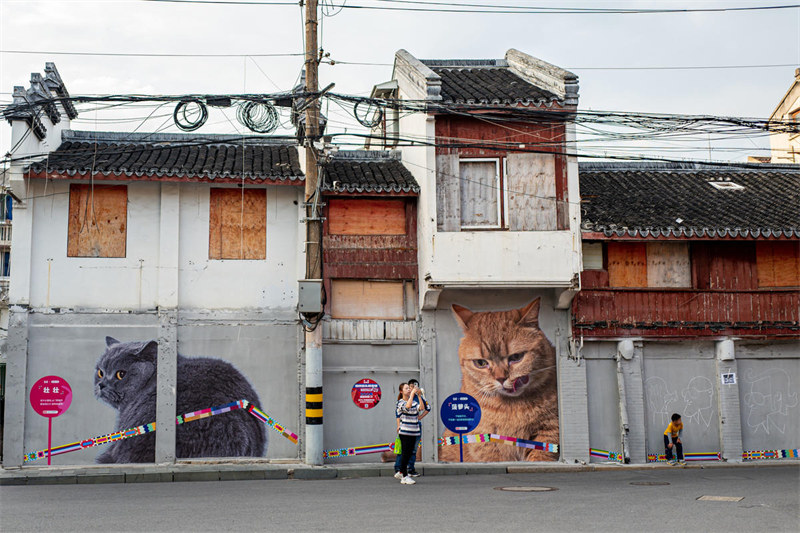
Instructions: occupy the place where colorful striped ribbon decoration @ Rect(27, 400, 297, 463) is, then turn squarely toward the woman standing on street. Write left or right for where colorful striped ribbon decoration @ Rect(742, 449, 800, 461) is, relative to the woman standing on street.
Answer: left

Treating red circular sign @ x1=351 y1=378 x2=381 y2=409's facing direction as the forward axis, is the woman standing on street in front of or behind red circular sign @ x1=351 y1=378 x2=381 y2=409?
in front

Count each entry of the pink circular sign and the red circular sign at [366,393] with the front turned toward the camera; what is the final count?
2

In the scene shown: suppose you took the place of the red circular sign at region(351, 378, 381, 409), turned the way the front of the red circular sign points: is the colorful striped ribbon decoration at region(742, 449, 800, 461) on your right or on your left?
on your left

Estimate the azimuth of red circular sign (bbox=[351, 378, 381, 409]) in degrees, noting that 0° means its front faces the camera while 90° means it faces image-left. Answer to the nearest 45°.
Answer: approximately 0°

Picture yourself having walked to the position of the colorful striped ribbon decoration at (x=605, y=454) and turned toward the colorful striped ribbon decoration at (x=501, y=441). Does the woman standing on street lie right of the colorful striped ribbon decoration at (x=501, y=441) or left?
left

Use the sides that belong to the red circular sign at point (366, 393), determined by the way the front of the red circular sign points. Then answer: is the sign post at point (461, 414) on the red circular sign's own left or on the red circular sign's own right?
on the red circular sign's own left

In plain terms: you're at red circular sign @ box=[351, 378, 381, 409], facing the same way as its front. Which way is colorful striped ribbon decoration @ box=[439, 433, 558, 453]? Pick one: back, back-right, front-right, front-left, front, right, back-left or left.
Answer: left

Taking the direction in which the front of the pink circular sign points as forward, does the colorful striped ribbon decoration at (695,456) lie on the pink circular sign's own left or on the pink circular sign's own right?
on the pink circular sign's own left

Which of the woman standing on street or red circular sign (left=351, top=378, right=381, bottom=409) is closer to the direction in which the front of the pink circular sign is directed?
the woman standing on street
